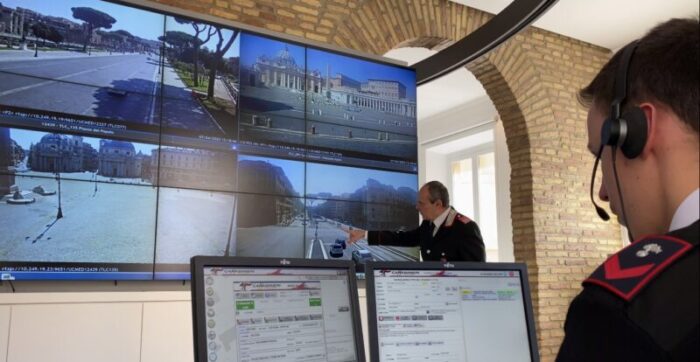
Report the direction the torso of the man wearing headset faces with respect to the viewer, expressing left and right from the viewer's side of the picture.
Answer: facing away from the viewer and to the left of the viewer

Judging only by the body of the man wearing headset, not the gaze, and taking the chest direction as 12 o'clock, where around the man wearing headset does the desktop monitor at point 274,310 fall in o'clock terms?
The desktop monitor is roughly at 11 o'clock from the man wearing headset.

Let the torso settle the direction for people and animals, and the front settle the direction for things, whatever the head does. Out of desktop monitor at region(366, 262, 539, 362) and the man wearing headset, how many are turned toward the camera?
1

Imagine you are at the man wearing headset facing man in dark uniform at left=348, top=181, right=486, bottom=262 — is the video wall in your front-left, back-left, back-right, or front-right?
front-left

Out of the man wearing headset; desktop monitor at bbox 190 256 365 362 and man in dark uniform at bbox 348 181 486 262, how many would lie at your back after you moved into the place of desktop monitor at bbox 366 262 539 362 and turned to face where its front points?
1

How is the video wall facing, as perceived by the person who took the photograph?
facing the viewer and to the right of the viewer

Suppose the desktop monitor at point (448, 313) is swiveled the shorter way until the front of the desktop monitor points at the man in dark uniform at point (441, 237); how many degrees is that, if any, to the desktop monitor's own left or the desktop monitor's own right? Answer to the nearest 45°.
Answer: approximately 180°

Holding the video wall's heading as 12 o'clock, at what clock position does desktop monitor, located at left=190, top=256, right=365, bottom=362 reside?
The desktop monitor is roughly at 1 o'clock from the video wall.

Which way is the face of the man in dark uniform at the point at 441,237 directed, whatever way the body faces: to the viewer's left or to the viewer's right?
to the viewer's left

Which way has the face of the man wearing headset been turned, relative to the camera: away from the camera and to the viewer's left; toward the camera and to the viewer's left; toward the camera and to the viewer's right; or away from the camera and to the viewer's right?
away from the camera and to the viewer's left

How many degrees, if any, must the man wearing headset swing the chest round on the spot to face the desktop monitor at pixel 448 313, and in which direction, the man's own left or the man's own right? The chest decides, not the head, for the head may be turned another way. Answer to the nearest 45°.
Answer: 0° — they already face it

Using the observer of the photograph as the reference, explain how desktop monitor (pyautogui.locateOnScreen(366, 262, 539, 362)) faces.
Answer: facing the viewer

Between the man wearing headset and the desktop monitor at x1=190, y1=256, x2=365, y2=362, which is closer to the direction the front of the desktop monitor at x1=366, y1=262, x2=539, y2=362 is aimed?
the man wearing headset

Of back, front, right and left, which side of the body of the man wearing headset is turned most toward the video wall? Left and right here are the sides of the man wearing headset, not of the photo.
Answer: front

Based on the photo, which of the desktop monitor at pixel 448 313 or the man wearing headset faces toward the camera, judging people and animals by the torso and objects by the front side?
the desktop monitor

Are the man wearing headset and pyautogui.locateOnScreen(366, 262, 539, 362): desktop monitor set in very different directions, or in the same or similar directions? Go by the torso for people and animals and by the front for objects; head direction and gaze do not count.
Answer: very different directions
